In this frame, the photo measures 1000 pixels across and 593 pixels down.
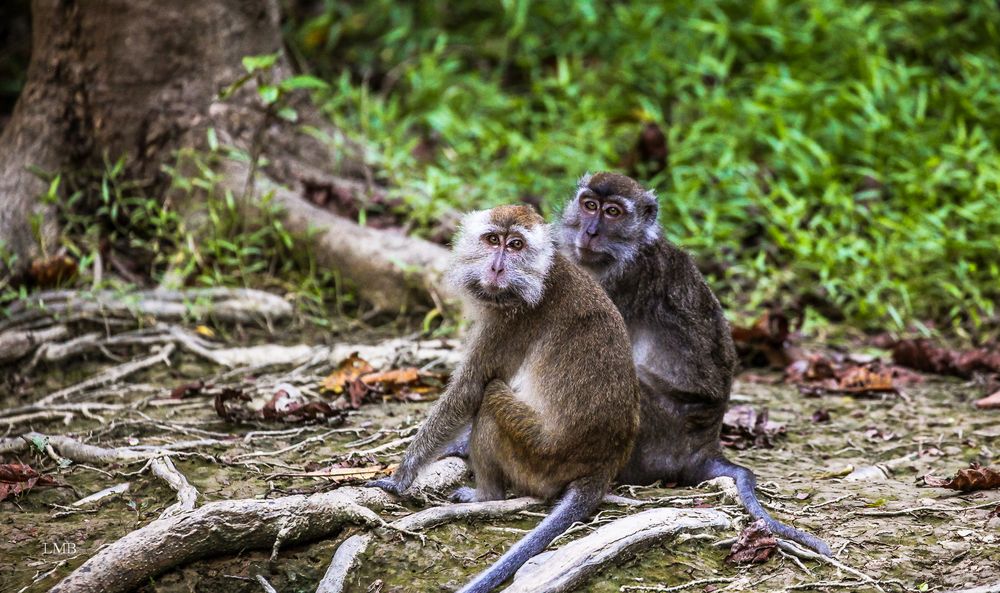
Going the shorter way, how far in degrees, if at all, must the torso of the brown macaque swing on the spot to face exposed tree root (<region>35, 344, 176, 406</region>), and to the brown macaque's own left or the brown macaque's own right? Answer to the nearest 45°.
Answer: approximately 45° to the brown macaque's own right

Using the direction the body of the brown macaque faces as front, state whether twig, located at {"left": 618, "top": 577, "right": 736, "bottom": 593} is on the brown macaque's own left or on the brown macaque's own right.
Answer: on the brown macaque's own left

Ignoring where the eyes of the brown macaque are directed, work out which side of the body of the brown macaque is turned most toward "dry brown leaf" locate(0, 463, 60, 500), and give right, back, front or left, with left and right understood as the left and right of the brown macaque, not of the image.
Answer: front

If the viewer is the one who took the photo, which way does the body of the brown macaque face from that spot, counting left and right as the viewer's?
facing to the left of the viewer

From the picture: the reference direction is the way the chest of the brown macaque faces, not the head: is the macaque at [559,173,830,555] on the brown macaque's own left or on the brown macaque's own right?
on the brown macaque's own right

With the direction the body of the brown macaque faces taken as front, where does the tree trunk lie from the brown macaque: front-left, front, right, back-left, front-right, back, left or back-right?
front-right

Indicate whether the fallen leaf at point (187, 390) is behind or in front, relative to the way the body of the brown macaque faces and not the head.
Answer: in front
